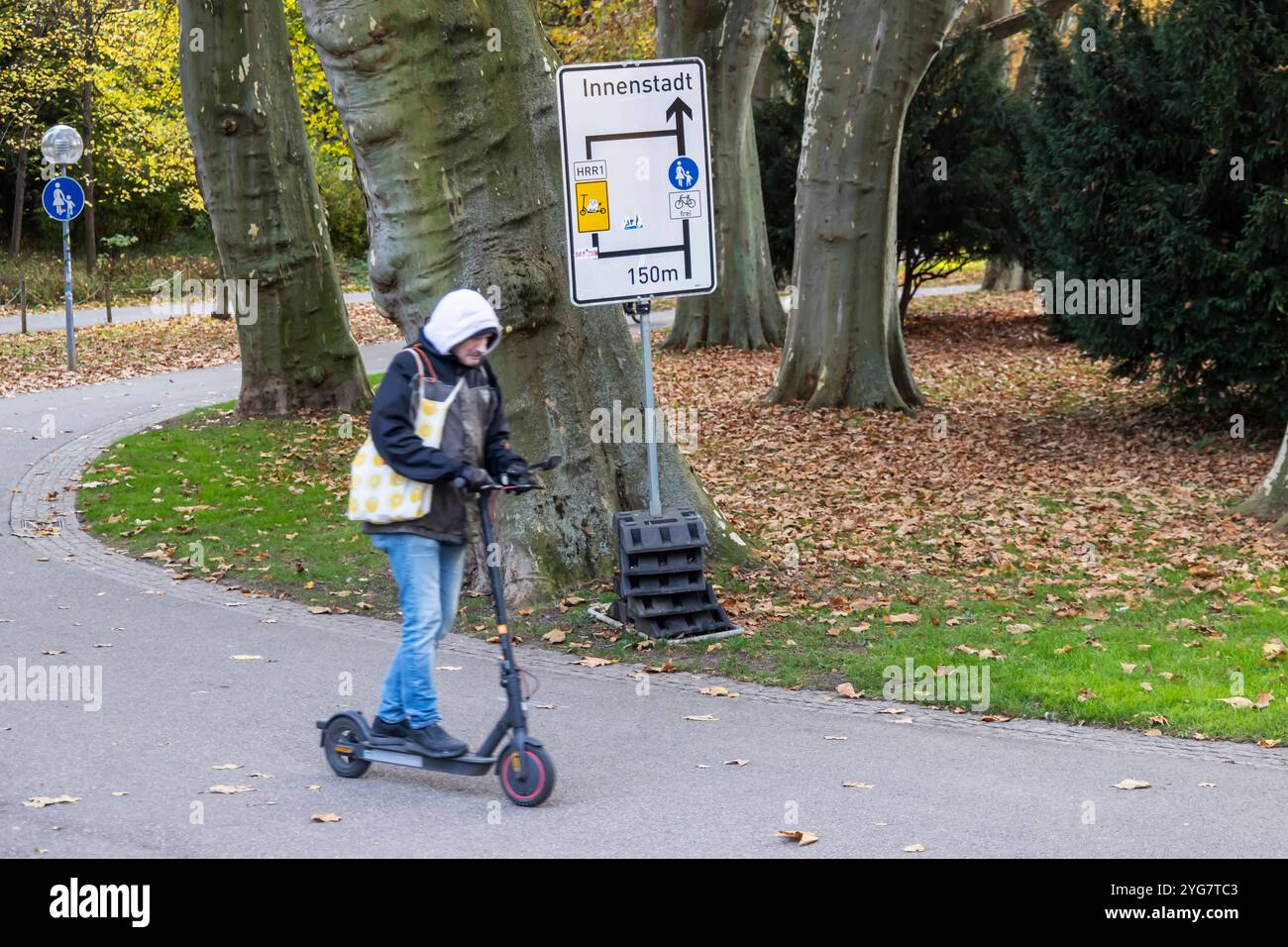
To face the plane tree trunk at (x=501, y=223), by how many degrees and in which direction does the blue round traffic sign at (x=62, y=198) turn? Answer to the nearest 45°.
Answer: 0° — it already faces it

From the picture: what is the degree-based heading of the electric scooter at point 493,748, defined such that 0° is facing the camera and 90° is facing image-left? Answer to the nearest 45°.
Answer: approximately 315°

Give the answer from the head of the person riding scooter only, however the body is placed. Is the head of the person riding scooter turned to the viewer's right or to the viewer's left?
to the viewer's right

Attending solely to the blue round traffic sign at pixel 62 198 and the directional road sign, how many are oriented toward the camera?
2

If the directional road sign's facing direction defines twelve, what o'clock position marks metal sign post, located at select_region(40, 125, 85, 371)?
The metal sign post is roughly at 5 o'clock from the directional road sign.

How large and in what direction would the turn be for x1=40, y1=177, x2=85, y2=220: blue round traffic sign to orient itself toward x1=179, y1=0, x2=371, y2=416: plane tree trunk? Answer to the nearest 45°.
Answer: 0° — it already faces it

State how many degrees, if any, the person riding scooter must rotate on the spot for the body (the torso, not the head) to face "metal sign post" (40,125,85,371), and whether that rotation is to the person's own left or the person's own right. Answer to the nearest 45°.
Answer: approximately 135° to the person's own left

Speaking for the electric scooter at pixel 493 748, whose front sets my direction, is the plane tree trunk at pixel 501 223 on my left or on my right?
on my left

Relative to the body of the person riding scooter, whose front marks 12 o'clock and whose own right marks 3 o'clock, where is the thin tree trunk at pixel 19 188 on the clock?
The thin tree trunk is roughly at 7 o'clock from the person riding scooter.
